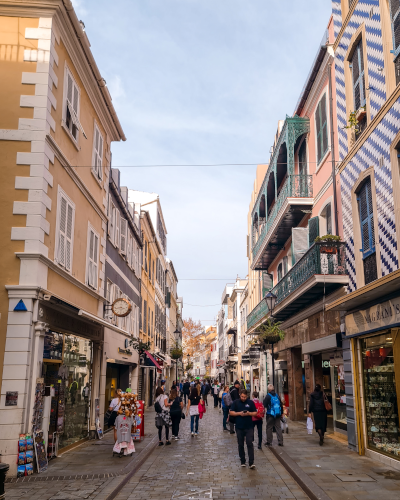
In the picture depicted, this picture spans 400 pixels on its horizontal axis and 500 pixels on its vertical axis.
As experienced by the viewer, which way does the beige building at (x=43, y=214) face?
facing to the right of the viewer

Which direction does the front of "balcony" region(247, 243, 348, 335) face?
to the viewer's left

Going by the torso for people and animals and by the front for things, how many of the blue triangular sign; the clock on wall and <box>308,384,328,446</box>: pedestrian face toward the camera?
2

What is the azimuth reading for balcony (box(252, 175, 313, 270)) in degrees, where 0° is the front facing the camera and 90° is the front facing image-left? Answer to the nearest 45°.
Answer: approximately 90°

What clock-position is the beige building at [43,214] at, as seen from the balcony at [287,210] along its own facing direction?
The beige building is roughly at 10 o'clock from the balcony.

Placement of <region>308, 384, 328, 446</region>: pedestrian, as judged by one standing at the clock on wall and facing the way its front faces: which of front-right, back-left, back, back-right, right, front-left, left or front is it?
front-left

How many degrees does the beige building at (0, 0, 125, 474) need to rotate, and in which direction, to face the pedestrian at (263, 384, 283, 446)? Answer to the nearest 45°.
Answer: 0° — it already faces them

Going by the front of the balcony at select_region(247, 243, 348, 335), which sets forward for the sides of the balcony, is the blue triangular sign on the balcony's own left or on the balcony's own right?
on the balcony's own left

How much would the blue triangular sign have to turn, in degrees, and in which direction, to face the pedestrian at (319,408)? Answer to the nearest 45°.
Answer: approximately 90° to its left
